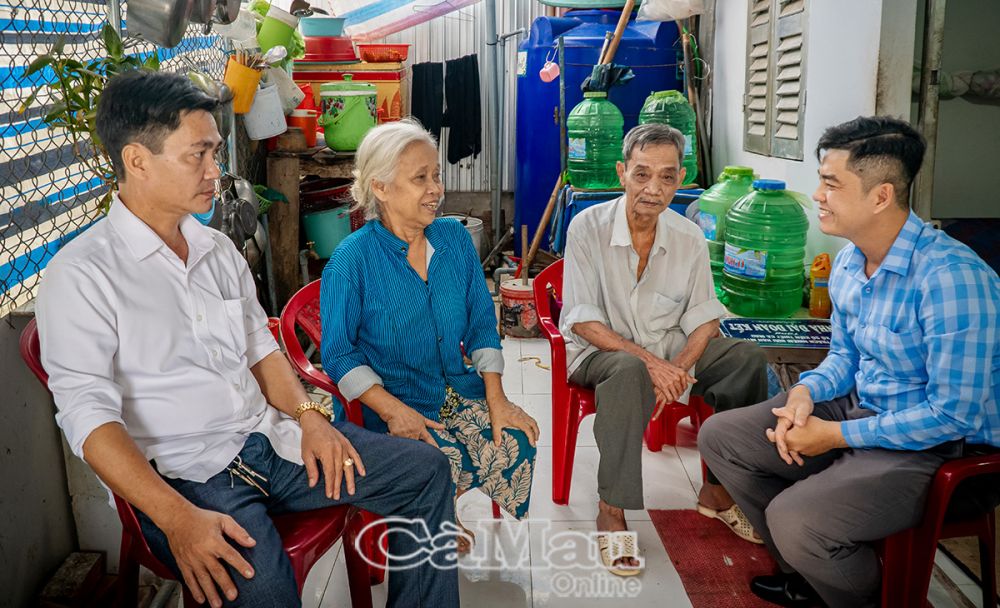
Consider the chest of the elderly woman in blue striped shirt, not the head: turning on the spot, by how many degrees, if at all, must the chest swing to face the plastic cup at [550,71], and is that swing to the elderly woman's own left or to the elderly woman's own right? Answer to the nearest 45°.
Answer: approximately 135° to the elderly woman's own left

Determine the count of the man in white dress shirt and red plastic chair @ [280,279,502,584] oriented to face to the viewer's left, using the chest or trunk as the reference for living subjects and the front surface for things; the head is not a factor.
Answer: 0

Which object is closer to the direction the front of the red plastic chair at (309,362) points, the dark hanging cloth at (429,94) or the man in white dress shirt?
the man in white dress shirt

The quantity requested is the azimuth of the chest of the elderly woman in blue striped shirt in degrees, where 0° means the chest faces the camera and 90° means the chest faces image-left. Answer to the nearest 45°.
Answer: approximately 315°

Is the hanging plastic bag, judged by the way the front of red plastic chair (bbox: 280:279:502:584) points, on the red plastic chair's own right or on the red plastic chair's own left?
on the red plastic chair's own left

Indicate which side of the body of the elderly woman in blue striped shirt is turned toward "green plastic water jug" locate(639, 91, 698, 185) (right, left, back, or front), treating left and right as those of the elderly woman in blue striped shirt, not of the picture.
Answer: left

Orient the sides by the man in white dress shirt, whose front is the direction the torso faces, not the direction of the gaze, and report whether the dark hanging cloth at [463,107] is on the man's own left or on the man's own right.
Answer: on the man's own left

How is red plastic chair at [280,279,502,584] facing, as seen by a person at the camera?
facing the viewer and to the right of the viewer

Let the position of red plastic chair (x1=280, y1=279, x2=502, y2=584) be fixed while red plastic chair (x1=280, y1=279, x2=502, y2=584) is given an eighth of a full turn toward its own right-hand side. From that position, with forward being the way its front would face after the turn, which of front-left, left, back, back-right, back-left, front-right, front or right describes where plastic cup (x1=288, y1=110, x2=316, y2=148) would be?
back

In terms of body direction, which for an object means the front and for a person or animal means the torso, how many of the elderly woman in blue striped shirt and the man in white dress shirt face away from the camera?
0

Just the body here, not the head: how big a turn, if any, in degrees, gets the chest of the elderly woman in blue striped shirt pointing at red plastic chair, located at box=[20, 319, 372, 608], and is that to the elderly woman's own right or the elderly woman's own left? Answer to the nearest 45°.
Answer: approximately 90° to the elderly woman's own right
